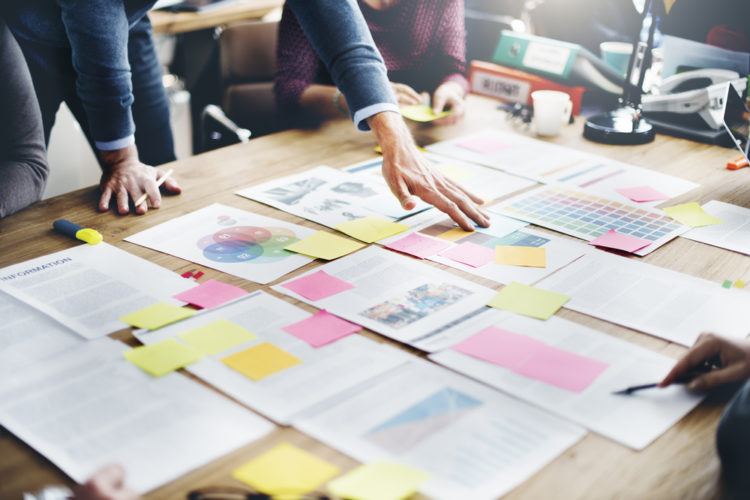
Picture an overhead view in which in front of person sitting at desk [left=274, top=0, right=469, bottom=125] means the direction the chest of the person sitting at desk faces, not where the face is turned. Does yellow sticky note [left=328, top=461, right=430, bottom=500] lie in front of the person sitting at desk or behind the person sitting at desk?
in front

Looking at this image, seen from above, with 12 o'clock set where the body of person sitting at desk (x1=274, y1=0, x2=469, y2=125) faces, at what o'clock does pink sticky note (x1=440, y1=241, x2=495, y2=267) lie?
The pink sticky note is roughly at 12 o'clock from the person sitting at desk.

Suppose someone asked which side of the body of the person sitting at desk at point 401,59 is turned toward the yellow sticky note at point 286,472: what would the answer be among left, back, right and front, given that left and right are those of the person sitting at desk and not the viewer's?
front

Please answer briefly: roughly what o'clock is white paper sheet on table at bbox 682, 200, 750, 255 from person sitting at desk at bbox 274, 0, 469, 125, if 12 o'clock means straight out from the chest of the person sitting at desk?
The white paper sheet on table is roughly at 11 o'clock from the person sitting at desk.

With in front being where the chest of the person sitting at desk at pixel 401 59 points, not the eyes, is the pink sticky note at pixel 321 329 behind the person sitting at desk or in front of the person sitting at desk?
in front

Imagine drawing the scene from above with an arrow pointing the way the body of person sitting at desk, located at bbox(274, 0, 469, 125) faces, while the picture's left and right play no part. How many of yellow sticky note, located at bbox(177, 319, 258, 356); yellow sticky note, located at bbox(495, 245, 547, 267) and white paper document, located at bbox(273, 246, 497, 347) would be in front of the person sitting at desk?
3

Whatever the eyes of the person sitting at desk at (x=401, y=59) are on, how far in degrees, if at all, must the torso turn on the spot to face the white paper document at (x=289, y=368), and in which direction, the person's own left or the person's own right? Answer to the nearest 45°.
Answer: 0° — they already face it

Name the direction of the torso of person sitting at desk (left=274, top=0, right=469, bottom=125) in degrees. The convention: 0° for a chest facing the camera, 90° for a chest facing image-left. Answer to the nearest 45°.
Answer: approximately 0°

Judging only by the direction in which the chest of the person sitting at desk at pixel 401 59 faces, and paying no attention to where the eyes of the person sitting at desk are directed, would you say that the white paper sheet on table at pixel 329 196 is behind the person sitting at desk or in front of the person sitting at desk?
in front

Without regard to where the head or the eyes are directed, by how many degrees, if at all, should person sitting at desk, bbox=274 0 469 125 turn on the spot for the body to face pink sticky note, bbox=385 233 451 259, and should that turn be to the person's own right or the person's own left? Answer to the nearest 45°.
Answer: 0° — they already face it

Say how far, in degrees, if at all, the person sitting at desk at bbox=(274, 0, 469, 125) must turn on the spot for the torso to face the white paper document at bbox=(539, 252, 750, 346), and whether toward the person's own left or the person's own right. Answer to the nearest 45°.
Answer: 0° — they already face it

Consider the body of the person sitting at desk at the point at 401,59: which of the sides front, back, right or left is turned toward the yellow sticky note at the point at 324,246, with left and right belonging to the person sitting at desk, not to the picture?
front
